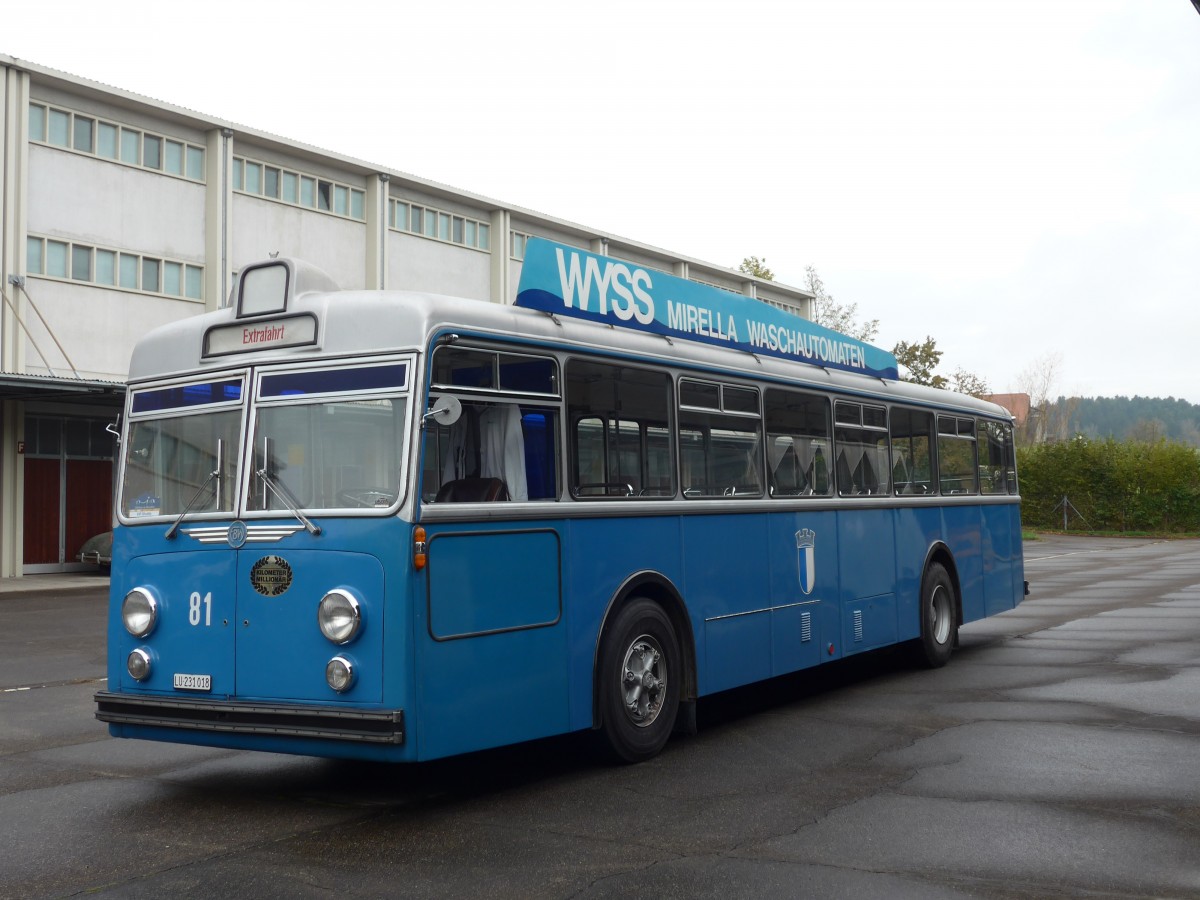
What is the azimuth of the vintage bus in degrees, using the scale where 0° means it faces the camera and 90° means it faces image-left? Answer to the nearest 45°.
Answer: approximately 45°

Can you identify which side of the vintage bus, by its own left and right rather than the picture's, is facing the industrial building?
right
